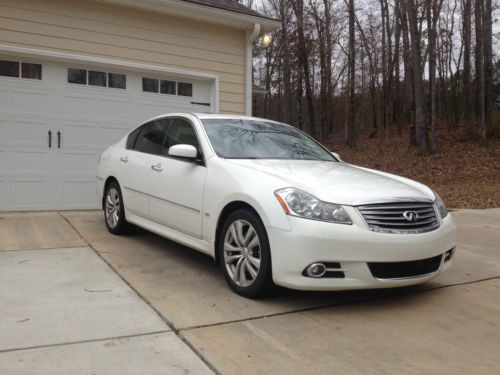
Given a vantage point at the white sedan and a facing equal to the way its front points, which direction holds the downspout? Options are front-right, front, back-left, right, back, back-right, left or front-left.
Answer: back-left

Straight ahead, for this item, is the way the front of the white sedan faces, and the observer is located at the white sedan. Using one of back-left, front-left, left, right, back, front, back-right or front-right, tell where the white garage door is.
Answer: back

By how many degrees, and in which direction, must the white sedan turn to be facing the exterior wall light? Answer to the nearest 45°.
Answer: approximately 135° to its left

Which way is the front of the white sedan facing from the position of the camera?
facing the viewer and to the right of the viewer
